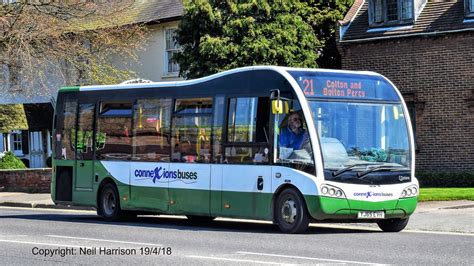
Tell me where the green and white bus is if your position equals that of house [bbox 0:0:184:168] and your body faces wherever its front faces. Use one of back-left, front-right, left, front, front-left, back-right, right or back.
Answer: front

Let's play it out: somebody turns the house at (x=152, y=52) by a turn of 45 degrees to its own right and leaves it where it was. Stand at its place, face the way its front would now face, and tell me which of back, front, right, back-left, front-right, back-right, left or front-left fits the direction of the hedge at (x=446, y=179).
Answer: left

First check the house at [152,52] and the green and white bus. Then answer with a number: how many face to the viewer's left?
0

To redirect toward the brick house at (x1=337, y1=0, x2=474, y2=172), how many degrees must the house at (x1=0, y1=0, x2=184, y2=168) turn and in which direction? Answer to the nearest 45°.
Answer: approximately 45° to its left

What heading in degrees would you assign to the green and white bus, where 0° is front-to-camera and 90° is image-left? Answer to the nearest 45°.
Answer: approximately 315°

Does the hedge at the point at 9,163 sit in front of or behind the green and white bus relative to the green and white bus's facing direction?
behind

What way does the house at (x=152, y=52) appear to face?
toward the camera

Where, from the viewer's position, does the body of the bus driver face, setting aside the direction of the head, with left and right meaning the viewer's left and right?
facing the viewer and to the right of the viewer
